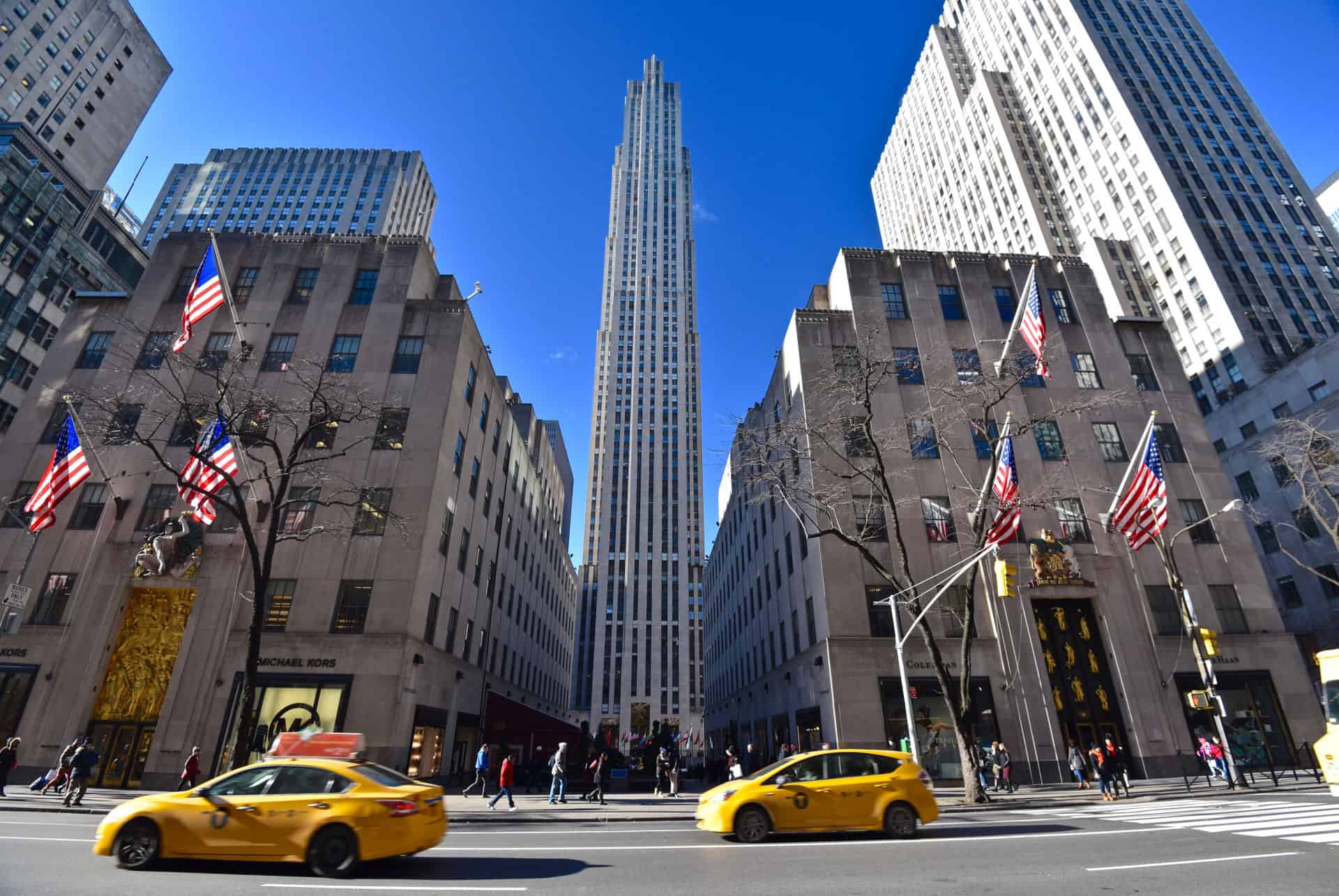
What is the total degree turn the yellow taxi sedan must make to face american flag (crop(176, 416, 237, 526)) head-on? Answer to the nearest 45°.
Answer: approximately 45° to its right

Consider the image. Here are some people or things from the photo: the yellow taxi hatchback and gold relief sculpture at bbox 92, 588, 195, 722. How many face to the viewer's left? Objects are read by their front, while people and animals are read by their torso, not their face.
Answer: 1

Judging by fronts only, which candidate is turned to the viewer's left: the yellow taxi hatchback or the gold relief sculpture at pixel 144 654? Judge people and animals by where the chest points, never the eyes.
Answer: the yellow taxi hatchback

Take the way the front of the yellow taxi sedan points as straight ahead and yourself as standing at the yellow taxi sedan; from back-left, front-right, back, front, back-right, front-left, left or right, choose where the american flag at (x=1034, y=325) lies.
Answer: back-right

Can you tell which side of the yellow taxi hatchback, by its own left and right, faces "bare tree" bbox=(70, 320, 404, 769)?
front

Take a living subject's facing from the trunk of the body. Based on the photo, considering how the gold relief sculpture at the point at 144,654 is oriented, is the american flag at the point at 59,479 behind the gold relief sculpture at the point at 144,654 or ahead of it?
ahead

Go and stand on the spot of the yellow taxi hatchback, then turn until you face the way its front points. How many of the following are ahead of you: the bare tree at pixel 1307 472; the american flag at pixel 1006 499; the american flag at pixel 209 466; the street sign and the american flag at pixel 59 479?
3

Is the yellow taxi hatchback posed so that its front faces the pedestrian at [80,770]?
yes

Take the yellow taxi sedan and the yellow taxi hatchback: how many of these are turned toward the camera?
0

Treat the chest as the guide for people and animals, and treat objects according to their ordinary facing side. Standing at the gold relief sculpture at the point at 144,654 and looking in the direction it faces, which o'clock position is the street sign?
The street sign is roughly at 2 o'clock from the gold relief sculpture.

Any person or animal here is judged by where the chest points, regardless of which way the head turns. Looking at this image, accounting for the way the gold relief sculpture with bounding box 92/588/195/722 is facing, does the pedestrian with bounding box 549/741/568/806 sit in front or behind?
in front

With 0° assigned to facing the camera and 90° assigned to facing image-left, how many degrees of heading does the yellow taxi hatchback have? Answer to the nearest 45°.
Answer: approximately 90°

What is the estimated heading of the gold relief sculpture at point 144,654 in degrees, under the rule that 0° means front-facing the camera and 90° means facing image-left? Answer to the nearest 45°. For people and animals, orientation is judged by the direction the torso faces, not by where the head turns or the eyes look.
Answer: approximately 0°

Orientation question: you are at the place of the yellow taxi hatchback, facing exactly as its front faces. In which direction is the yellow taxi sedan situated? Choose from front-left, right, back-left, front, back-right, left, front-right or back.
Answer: front-left

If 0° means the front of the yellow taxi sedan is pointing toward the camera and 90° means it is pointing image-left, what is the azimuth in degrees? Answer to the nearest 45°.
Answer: approximately 135°

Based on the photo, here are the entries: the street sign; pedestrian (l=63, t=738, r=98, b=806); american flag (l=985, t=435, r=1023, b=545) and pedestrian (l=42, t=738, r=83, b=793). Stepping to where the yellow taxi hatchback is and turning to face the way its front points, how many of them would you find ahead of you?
3
